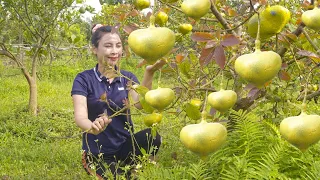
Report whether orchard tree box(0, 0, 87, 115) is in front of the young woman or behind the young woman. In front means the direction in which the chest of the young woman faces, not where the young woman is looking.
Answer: behind

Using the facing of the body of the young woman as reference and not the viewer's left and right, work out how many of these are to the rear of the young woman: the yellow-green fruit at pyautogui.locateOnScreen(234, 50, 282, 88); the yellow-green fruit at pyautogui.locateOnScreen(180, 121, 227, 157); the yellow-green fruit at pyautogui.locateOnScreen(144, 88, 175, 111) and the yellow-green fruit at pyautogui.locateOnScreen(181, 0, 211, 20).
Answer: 0

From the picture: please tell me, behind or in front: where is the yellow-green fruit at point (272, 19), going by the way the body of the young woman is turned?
in front

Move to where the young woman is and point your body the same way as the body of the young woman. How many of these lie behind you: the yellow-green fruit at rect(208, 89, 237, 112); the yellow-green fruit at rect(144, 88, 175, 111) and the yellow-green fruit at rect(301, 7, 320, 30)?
0

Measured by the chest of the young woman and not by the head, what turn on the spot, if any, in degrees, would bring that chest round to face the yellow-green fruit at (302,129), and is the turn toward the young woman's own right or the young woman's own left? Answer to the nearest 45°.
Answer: approximately 45° to the young woman's own left

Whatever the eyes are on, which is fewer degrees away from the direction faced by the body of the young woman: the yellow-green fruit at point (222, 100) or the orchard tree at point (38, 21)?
the yellow-green fruit

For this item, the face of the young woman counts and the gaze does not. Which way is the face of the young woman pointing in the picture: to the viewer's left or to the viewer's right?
to the viewer's right

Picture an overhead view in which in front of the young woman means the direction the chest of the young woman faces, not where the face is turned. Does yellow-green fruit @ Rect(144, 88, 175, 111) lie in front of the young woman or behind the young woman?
in front

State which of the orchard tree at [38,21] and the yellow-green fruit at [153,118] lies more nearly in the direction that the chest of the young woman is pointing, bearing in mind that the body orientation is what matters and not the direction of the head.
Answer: the yellow-green fruit

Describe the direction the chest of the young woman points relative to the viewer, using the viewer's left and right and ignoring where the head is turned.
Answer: facing the viewer and to the right of the viewer
